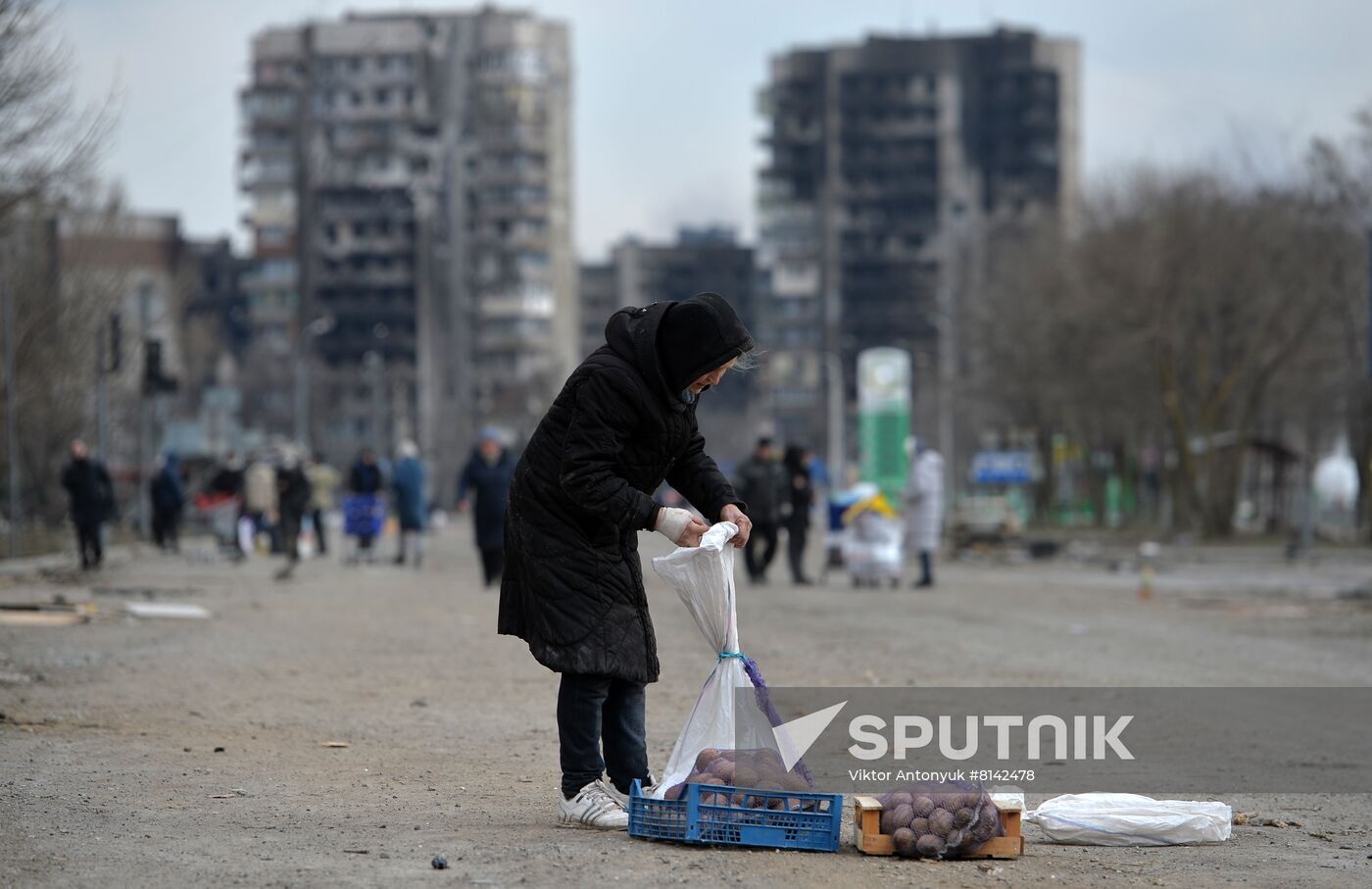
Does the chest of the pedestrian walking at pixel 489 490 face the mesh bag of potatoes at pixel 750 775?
yes

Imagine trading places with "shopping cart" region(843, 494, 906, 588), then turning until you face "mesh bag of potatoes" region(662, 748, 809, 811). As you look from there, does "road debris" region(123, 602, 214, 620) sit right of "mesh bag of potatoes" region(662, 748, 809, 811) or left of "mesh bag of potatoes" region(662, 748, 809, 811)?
right

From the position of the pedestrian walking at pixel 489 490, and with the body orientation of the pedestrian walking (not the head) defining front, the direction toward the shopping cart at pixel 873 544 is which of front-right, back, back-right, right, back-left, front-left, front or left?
back-left

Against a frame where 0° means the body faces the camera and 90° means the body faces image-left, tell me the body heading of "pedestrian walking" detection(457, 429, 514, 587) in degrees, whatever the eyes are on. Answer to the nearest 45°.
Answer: approximately 0°
